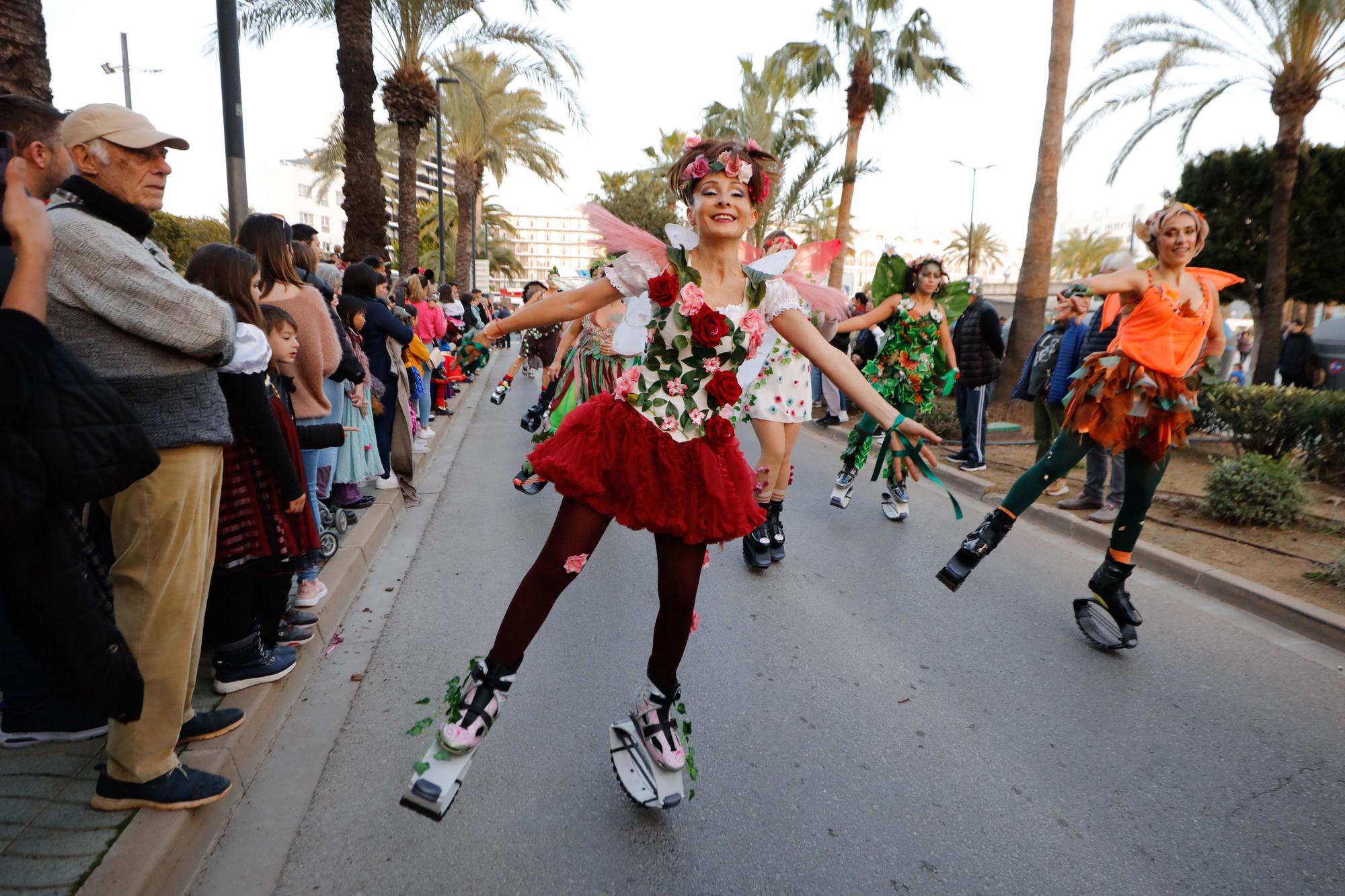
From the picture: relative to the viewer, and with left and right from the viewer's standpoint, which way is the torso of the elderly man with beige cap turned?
facing to the right of the viewer

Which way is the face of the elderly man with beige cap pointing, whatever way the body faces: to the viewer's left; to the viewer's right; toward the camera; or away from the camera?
to the viewer's right

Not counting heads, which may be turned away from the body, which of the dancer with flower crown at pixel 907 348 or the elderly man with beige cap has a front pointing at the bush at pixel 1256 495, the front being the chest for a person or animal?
the elderly man with beige cap

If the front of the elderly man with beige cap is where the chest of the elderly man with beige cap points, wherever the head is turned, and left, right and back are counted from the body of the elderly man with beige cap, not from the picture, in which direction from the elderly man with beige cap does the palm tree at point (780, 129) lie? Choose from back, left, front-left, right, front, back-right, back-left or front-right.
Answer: front-left

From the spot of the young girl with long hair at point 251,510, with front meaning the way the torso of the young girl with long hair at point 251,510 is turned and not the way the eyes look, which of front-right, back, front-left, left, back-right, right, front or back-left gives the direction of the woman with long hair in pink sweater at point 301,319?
left

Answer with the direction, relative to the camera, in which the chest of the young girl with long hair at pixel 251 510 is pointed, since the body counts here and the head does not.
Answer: to the viewer's right

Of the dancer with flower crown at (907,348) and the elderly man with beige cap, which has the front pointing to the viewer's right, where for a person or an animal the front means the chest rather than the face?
the elderly man with beige cap
